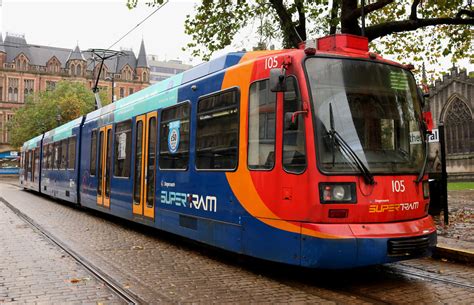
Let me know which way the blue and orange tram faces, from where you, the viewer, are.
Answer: facing the viewer and to the right of the viewer

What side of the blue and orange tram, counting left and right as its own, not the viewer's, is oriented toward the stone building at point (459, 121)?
left
